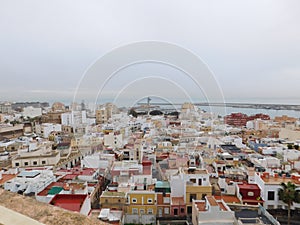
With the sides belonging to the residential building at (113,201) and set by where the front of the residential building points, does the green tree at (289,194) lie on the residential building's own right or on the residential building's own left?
on the residential building's own left

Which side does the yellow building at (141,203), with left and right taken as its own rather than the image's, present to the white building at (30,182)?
right

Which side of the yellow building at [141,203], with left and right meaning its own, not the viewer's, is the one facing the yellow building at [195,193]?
left

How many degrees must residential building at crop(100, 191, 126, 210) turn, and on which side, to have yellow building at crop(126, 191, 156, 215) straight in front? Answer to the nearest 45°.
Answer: approximately 90° to its left

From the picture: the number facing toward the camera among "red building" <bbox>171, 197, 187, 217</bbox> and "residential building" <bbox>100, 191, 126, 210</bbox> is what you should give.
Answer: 2

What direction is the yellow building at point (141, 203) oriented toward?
toward the camera

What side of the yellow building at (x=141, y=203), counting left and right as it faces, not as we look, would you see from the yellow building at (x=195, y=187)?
left

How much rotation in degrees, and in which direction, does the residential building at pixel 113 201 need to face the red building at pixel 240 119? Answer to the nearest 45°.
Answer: approximately 135° to its left

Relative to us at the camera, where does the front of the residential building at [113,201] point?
facing the viewer

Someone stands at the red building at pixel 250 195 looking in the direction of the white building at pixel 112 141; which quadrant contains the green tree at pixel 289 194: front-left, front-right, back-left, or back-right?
back-right

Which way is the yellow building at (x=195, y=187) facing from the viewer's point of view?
toward the camera

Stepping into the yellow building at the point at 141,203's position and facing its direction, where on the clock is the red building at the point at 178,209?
The red building is roughly at 9 o'clock from the yellow building.

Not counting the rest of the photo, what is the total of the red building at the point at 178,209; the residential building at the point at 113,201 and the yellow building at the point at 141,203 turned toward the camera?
3

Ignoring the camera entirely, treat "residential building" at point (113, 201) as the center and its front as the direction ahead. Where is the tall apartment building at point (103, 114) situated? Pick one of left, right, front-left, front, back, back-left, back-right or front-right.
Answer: back

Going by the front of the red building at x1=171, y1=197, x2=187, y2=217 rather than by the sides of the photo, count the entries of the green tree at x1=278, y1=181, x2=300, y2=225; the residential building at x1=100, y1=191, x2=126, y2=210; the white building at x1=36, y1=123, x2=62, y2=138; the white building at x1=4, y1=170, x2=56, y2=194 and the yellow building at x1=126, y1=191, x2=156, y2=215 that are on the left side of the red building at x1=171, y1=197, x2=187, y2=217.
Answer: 1

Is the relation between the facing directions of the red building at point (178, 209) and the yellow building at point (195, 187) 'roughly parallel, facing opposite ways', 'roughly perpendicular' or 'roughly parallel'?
roughly parallel

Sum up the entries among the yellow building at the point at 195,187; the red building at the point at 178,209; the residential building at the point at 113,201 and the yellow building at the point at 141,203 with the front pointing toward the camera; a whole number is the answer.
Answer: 4

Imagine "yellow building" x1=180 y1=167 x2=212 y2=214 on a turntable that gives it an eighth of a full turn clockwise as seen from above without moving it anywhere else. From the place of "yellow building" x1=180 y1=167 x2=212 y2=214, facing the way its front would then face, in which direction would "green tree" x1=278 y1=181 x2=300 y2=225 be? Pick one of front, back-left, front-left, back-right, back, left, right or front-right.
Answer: back-left
